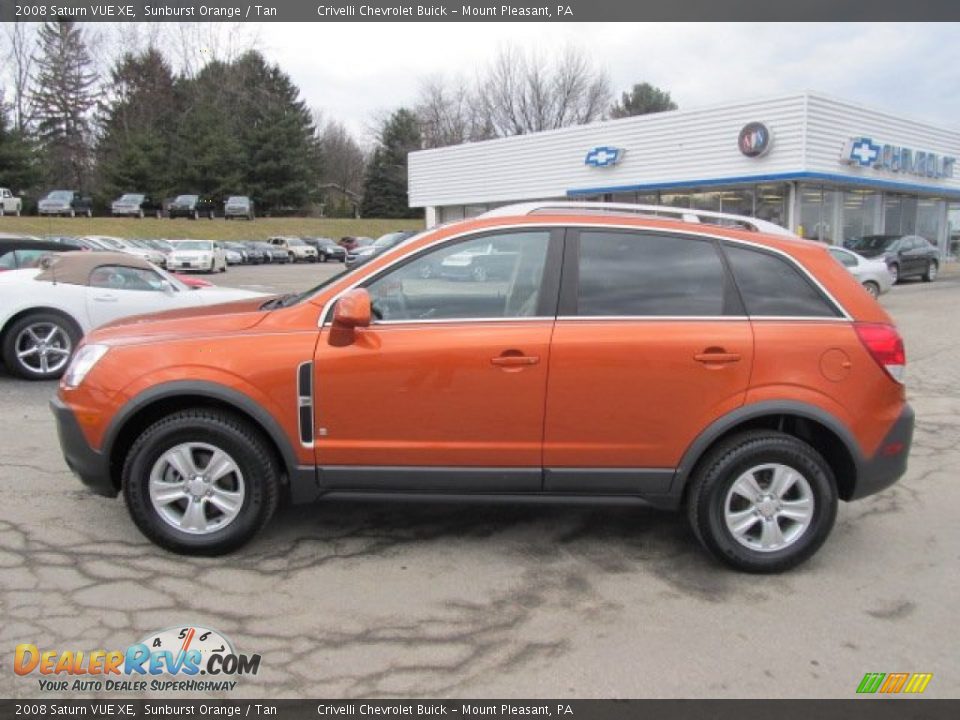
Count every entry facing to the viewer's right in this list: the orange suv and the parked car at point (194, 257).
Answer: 0

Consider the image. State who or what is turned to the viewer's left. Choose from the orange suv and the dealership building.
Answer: the orange suv

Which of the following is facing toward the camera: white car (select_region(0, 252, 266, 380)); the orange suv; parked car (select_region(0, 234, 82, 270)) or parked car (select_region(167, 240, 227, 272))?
parked car (select_region(167, 240, 227, 272))

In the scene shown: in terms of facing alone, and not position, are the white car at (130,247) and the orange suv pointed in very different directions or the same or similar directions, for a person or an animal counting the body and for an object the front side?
very different directions

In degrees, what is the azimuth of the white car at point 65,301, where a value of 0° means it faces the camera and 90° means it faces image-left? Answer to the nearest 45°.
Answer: approximately 270°

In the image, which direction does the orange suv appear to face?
to the viewer's left

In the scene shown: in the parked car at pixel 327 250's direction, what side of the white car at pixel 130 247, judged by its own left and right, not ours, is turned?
left

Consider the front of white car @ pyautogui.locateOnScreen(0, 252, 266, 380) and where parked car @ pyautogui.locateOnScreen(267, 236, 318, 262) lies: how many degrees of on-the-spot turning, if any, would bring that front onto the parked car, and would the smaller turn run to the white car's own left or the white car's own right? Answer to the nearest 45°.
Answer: approximately 90° to the white car's own left
